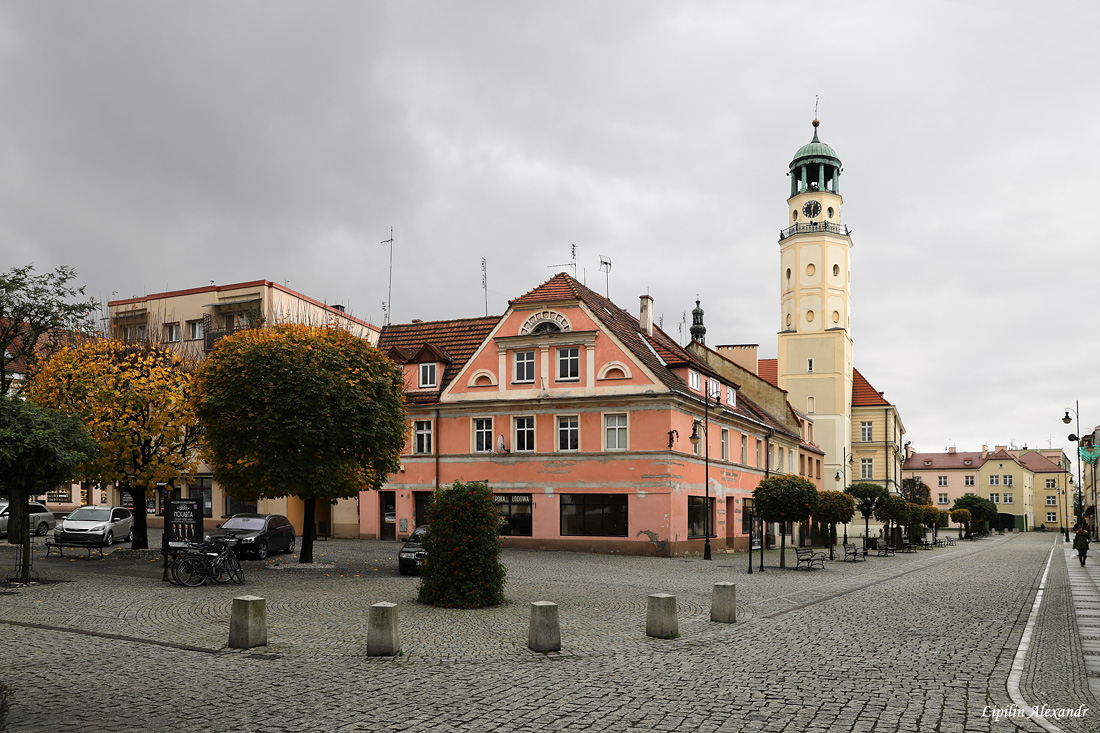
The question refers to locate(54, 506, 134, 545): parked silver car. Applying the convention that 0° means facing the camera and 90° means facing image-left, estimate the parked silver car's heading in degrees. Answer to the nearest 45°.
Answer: approximately 45°

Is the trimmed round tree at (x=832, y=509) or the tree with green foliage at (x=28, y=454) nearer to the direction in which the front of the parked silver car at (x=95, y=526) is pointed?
the tree with green foliage

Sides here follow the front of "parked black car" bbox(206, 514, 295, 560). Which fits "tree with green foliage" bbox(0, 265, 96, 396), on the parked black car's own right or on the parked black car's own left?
on the parked black car's own right
